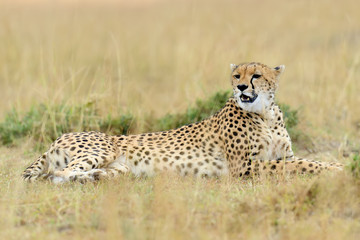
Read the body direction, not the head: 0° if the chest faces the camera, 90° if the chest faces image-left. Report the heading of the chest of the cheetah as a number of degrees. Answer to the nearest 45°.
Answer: approximately 270°

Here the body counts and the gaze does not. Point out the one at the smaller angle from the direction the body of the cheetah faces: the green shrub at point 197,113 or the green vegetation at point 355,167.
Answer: the green vegetation

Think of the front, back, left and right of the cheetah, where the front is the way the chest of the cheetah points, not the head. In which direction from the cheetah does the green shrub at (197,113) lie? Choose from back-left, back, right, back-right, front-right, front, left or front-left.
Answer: left
